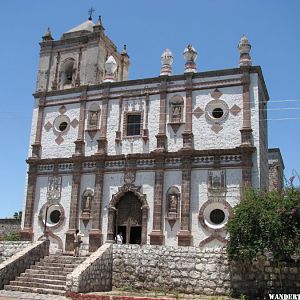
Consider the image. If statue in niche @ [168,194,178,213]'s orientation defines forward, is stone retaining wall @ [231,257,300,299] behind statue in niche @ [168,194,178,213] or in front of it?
in front

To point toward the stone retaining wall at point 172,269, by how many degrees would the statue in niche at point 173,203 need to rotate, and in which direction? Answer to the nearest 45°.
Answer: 0° — it already faces it

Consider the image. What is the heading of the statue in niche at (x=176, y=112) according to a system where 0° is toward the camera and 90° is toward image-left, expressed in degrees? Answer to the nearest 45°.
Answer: approximately 0°

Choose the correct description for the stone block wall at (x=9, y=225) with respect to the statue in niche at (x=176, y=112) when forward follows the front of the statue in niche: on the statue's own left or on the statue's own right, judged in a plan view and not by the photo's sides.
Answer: on the statue's own right

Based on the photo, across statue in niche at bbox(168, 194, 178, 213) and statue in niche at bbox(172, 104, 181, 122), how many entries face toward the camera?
2

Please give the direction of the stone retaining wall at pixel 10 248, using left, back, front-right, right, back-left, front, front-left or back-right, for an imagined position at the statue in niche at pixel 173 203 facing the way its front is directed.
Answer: right

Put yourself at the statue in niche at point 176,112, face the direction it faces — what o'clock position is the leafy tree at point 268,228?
The leafy tree is roughly at 11 o'clock from the statue in niche.

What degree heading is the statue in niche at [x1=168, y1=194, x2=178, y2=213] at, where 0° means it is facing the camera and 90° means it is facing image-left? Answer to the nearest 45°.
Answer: approximately 0°

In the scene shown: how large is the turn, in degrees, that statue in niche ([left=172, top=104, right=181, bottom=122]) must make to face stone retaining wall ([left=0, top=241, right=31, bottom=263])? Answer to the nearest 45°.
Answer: approximately 90° to its right
